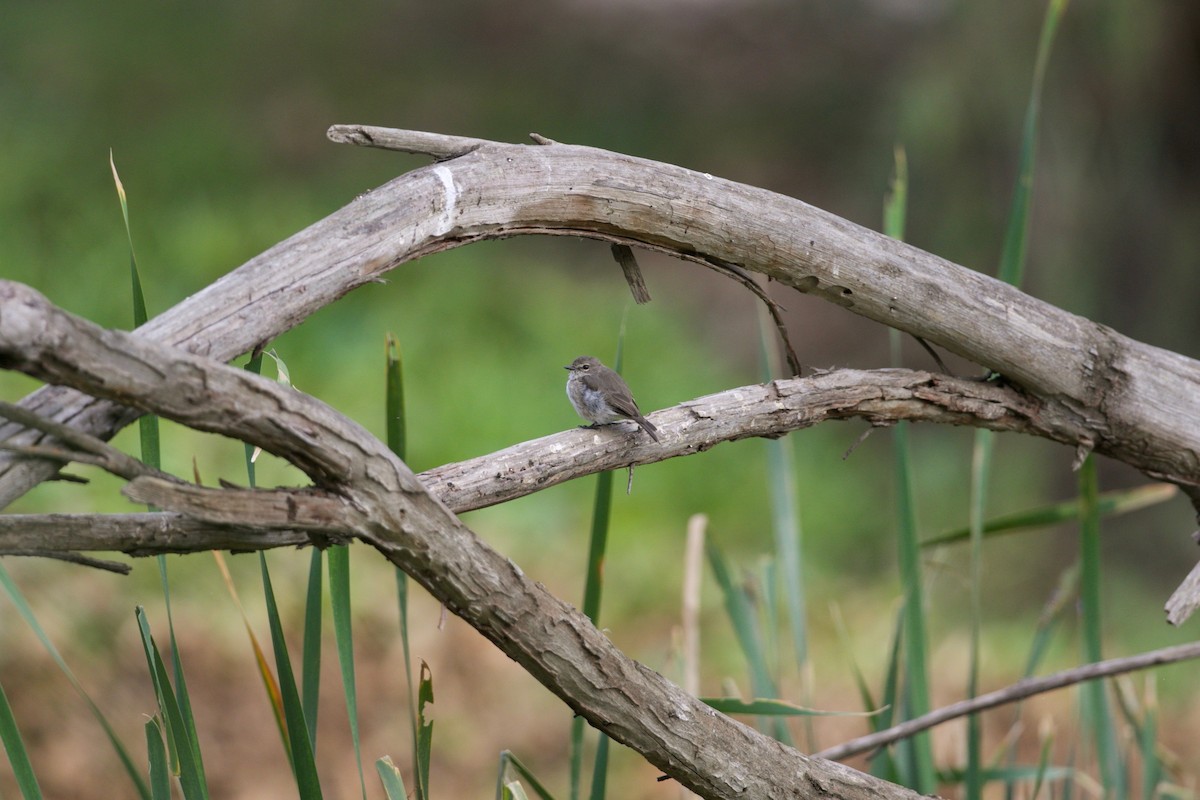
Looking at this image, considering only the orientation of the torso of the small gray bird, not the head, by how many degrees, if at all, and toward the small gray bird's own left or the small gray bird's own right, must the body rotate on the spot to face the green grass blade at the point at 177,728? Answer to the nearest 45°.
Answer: approximately 45° to the small gray bird's own left

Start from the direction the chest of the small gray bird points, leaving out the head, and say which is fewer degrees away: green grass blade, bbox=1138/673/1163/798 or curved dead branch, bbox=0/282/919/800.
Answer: the curved dead branch

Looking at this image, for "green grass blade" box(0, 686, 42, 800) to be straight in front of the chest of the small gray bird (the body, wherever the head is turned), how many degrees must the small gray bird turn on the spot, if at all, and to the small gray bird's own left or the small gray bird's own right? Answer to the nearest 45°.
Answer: approximately 45° to the small gray bird's own left

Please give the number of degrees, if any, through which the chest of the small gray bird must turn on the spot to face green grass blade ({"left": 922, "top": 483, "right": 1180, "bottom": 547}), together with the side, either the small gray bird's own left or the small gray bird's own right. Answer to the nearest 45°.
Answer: approximately 180°

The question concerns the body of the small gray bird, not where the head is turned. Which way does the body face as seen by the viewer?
to the viewer's left

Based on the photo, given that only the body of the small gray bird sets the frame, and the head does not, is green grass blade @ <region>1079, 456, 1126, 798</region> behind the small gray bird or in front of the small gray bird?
behind
